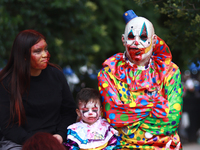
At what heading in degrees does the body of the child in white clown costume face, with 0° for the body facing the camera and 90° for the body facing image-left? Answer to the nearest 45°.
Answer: approximately 0°

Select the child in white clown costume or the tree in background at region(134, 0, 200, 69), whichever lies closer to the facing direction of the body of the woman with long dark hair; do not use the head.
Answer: the child in white clown costume

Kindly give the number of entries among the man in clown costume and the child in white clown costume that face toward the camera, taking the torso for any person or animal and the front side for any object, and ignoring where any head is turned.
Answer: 2

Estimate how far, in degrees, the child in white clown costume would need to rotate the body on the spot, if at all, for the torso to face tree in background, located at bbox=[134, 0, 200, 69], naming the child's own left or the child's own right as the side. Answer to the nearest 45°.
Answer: approximately 135° to the child's own left

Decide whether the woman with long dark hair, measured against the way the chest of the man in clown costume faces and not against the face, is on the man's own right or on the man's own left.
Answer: on the man's own right

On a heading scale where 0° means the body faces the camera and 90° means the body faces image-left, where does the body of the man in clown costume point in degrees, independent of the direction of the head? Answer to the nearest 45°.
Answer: approximately 0°

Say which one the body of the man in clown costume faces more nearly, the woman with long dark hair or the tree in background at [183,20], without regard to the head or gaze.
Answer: the woman with long dark hair

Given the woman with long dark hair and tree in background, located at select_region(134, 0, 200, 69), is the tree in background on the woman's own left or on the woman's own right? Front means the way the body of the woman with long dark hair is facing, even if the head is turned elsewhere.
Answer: on the woman's own left
